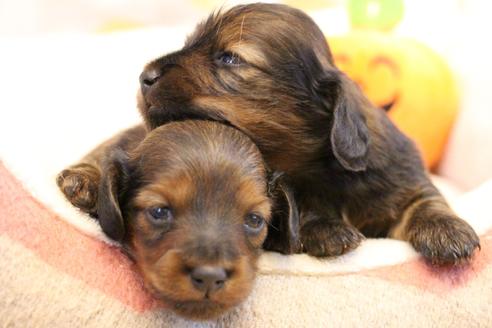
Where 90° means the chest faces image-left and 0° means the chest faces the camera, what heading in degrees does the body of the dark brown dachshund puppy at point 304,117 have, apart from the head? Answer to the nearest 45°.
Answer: approximately 45°

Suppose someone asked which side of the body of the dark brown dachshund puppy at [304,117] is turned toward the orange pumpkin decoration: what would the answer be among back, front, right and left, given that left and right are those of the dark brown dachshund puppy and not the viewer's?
back
